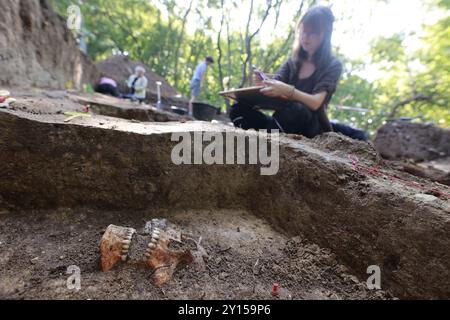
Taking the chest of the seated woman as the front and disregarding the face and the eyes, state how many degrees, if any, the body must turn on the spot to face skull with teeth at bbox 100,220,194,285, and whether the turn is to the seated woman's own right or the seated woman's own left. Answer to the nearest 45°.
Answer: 0° — they already face it

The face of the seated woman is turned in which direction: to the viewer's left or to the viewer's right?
to the viewer's left

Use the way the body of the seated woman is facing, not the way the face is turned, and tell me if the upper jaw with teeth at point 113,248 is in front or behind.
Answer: in front

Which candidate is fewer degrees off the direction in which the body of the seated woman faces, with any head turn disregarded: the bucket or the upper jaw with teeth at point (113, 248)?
the upper jaw with teeth

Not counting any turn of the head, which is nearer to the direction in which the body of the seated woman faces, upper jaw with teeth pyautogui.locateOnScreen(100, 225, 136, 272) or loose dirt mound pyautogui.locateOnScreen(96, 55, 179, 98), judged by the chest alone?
the upper jaw with teeth

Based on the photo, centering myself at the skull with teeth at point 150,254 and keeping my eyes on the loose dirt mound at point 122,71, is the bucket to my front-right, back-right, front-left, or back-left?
front-right

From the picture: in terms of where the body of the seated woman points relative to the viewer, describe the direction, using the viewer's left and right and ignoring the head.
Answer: facing the viewer and to the left of the viewer

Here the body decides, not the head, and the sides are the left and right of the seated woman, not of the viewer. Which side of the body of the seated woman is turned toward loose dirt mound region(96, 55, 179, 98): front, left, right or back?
right

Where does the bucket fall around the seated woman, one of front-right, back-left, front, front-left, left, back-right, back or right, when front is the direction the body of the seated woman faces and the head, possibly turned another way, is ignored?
right

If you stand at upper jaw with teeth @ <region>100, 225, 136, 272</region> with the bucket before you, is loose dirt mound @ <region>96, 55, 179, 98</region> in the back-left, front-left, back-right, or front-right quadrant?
front-left

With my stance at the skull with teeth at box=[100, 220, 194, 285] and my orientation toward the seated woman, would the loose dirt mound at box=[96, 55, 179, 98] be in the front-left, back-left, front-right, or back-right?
front-left

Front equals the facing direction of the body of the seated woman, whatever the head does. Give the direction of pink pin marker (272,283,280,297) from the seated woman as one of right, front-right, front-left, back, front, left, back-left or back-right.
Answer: front-left
